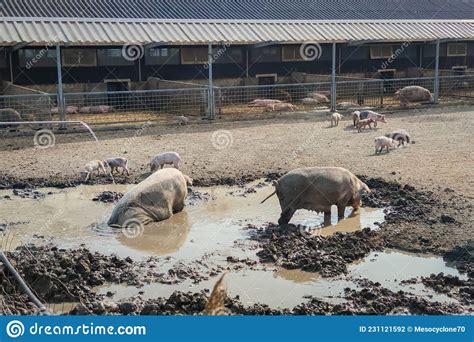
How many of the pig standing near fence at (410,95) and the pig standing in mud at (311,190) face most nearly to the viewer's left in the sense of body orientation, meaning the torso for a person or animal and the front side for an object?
1

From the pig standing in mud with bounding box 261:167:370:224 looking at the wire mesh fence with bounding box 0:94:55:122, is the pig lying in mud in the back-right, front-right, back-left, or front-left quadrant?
front-left

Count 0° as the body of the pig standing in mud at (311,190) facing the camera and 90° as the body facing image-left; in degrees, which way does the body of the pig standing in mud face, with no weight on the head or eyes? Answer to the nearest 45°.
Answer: approximately 270°

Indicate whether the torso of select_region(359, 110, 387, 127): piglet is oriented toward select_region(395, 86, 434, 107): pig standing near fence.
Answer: no

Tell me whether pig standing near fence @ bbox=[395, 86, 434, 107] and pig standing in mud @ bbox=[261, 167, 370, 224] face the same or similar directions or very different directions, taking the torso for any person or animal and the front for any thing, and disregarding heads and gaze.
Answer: very different directions

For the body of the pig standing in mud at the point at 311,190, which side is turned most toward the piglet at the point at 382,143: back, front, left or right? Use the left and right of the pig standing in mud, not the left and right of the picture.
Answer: left

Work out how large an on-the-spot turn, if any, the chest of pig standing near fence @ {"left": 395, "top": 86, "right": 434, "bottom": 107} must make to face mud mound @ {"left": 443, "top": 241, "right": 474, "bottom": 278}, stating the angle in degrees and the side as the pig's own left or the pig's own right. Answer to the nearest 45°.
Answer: approximately 90° to the pig's own left

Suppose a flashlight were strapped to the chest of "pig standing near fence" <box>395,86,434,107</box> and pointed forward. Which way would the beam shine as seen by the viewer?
to the viewer's left

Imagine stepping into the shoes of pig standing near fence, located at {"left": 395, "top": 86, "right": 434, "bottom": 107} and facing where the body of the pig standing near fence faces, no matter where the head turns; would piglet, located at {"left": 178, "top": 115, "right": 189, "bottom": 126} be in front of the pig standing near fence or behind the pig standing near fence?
in front

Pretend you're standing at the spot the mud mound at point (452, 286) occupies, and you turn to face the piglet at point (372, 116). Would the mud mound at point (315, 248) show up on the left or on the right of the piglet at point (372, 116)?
left
